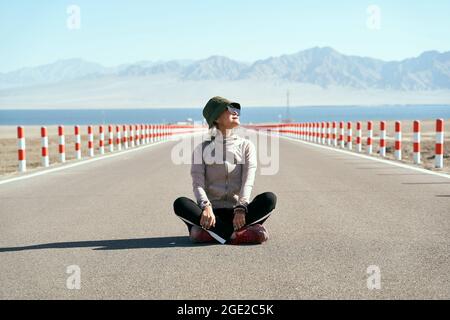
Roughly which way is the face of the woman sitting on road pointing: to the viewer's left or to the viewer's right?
to the viewer's right

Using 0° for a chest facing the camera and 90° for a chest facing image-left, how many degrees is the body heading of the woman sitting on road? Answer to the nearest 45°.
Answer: approximately 0°

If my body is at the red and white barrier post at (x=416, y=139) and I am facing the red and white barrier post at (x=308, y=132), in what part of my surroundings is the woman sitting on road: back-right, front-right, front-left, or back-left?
back-left

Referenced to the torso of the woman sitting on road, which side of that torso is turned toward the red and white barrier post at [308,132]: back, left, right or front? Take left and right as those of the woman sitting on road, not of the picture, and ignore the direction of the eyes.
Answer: back

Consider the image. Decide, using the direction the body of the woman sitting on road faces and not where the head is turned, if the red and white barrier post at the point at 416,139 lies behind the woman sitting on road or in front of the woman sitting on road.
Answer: behind
